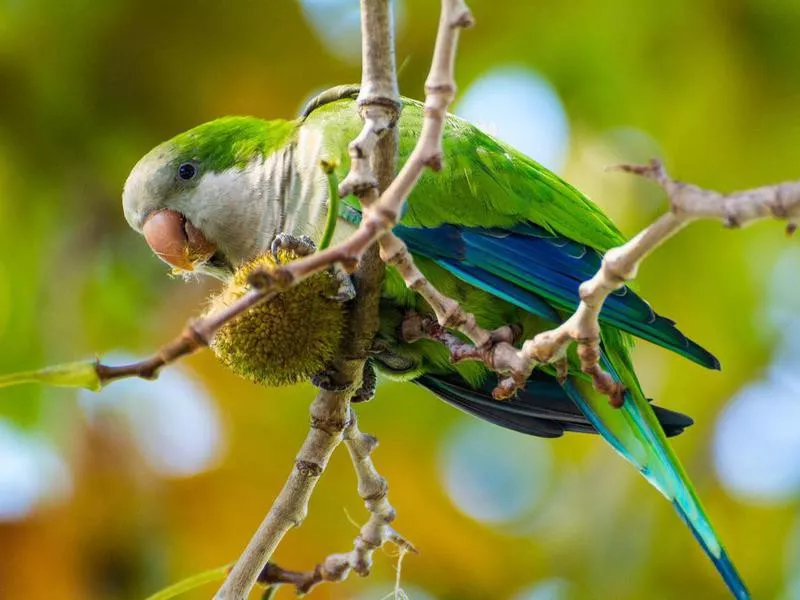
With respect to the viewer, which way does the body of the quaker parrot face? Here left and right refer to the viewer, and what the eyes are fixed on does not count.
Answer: facing to the left of the viewer

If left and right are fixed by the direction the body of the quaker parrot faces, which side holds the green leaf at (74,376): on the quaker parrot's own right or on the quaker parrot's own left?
on the quaker parrot's own left
